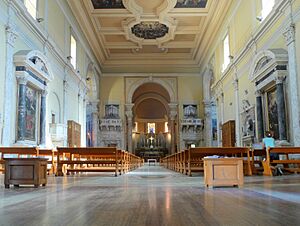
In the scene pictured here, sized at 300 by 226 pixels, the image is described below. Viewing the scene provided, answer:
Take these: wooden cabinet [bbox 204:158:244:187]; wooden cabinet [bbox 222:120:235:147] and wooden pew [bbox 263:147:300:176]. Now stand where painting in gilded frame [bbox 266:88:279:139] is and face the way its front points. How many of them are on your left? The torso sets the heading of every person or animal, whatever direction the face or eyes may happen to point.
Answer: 2

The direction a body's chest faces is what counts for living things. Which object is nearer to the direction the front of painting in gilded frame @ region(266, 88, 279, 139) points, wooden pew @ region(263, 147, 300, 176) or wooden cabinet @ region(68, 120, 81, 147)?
the wooden cabinet

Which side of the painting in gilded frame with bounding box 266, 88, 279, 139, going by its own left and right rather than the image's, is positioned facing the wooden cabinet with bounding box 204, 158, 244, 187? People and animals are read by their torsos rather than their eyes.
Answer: left

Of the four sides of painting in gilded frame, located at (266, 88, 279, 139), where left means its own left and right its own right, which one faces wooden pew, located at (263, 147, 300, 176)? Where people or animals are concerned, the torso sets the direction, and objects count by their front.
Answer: left

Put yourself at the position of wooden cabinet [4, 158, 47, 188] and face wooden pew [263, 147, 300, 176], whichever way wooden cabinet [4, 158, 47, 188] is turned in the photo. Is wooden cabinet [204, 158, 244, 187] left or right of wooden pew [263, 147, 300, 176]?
right

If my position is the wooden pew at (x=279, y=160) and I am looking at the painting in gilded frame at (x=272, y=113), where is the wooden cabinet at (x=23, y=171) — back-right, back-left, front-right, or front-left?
back-left

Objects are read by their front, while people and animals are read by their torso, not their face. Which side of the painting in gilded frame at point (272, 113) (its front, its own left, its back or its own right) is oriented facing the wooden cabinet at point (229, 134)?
right

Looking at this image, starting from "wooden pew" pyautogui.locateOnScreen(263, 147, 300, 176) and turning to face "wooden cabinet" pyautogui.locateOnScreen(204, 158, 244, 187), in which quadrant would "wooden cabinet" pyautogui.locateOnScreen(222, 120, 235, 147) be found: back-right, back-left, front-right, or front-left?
back-right

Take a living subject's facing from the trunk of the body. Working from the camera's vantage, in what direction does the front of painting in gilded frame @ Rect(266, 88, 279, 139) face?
facing to the left of the viewer

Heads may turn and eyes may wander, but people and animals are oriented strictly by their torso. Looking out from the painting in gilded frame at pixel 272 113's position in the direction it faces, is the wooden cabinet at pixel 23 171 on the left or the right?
on its left

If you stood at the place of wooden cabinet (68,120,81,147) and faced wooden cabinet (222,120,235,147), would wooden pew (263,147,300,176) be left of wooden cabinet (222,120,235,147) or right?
right
